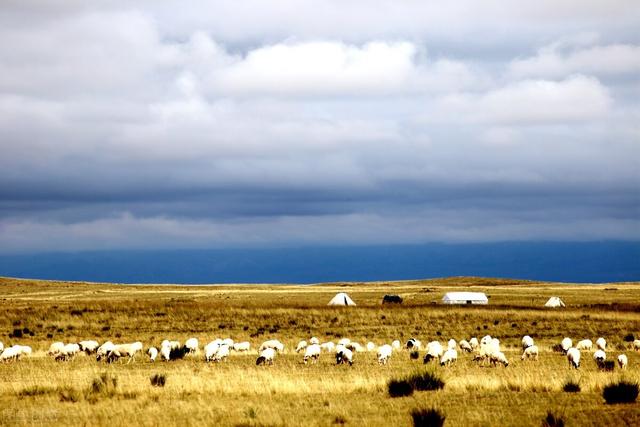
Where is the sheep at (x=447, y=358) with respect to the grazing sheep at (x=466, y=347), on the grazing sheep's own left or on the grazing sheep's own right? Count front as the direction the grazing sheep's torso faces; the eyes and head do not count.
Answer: on the grazing sheep's own right

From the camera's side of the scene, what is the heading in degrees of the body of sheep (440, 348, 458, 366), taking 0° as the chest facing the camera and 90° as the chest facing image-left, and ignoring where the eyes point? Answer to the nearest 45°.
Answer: approximately 45°

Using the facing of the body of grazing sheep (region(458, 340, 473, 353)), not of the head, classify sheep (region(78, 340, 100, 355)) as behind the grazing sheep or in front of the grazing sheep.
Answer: behind

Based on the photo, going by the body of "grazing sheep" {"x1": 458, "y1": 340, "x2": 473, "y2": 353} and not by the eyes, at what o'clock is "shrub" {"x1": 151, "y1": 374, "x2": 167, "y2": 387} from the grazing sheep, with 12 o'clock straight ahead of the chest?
The shrub is roughly at 4 o'clock from the grazing sheep.

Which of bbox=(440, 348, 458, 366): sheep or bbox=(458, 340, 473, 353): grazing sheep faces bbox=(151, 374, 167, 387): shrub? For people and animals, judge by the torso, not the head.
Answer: the sheep

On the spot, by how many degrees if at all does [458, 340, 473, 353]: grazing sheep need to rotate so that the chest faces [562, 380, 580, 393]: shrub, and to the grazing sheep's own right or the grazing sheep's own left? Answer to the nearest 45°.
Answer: approximately 90° to the grazing sheep's own right

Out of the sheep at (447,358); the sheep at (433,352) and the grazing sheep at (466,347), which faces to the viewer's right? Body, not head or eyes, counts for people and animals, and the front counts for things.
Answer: the grazing sheep

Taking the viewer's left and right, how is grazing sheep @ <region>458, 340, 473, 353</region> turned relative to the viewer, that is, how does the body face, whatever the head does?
facing to the right of the viewer
